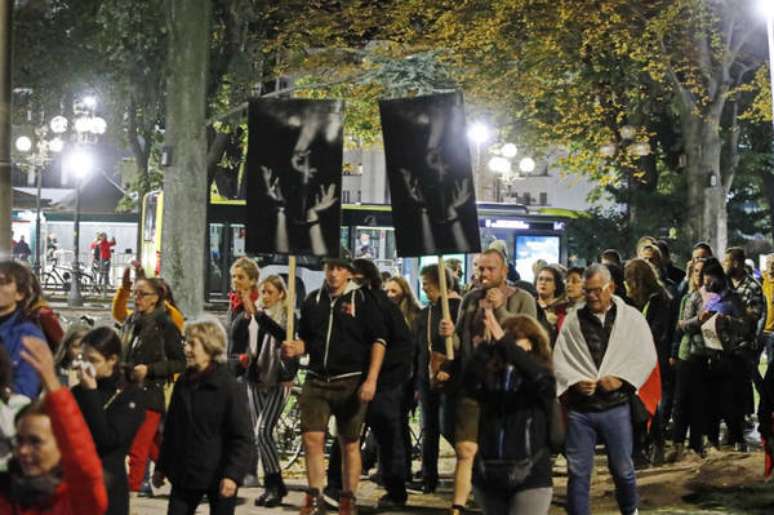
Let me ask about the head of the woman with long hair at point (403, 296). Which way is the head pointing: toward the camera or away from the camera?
toward the camera

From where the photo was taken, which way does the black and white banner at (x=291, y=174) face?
toward the camera

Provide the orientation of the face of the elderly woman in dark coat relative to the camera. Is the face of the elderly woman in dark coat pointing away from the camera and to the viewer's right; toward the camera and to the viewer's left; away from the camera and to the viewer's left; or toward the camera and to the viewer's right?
toward the camera and to the viewer's left

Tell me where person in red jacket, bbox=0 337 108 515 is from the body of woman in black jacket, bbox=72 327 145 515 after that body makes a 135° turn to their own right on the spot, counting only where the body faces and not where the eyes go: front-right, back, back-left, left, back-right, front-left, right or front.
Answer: back

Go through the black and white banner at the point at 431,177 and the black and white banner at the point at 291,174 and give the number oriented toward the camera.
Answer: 2

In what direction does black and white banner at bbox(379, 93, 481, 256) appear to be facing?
toward the camera

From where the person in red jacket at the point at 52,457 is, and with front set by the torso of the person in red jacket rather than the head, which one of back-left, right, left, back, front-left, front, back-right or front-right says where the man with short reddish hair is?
back

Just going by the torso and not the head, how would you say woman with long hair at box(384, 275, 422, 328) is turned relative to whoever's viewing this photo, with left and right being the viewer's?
facing the viewer and to the left of the viewer

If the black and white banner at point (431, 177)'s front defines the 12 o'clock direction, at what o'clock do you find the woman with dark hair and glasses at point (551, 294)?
The woman with dark hair and glasses is roughly at 7 o'clock from the black and white banner.
